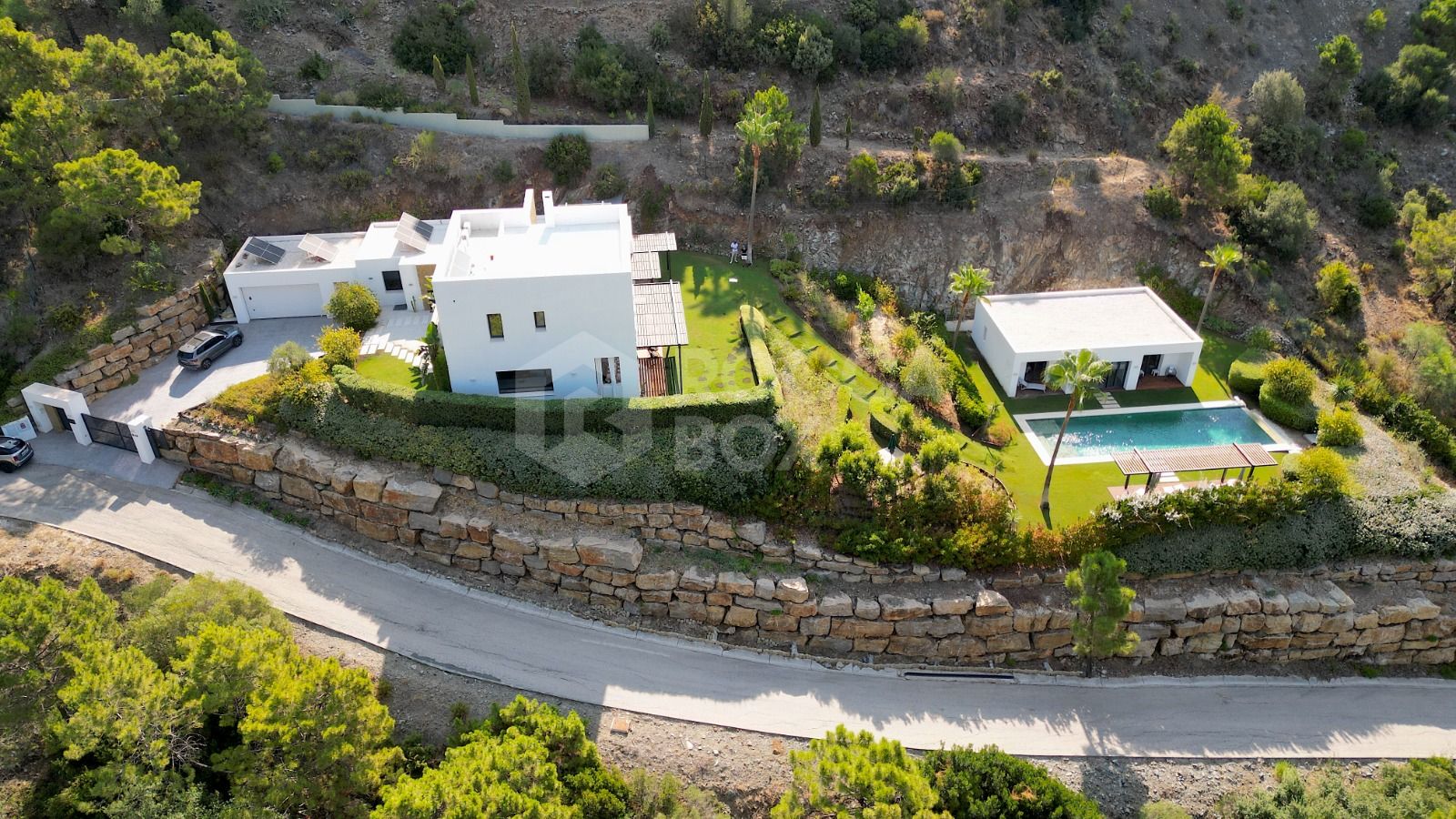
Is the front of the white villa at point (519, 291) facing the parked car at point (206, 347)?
no

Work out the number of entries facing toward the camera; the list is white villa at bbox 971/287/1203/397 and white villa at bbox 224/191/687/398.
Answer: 2

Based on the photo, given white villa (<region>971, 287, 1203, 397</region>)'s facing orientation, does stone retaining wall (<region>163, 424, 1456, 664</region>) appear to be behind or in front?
in front

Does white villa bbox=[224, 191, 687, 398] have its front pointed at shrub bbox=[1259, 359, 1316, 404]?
no

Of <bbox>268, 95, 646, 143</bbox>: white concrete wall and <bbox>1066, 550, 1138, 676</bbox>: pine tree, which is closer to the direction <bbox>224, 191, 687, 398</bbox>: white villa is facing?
the pine tree

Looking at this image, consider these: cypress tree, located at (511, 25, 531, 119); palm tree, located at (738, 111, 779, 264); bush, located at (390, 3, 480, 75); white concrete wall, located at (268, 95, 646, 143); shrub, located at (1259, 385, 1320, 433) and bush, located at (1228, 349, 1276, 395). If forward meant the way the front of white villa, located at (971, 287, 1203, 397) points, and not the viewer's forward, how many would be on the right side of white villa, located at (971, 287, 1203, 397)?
4

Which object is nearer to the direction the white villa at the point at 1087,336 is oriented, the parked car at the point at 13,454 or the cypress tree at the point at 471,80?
the parked car

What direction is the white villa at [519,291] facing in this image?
toward the camera

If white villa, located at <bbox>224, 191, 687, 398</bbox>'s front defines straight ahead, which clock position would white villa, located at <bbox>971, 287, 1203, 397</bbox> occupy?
white villa, located at <bbox>971, 287, 1203, 397</bbox> is roughly at 9 o'clock from white villa, located at <bbox>224, 191, 687, 398</bbox>.

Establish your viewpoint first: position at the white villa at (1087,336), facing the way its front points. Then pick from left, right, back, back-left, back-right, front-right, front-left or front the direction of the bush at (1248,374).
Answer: left

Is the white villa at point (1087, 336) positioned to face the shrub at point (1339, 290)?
no

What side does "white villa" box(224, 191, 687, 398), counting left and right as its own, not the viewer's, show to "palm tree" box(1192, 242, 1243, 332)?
left

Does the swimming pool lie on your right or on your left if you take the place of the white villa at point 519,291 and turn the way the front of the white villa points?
on your left

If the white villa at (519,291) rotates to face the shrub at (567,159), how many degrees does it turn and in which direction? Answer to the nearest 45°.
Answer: approximately 180°

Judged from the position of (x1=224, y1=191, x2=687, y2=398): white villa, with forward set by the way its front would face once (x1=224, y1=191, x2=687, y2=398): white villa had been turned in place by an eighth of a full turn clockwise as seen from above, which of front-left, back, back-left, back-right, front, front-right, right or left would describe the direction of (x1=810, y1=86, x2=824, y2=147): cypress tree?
back

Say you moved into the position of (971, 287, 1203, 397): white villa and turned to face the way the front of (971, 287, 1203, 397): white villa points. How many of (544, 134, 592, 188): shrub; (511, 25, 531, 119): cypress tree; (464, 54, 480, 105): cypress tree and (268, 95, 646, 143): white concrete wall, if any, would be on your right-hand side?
4

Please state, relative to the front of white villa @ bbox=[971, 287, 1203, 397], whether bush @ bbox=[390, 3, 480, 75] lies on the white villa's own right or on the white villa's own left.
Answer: on the white villa's own right

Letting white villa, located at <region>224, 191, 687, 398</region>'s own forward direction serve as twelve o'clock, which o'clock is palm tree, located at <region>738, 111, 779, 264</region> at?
The palm tree is roughly at 8 o'clock from the white villa.

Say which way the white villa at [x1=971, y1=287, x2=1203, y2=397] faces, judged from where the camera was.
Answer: facing the viewer

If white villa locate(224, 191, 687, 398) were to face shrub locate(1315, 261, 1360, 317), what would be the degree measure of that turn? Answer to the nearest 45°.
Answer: approximately 90° to its left

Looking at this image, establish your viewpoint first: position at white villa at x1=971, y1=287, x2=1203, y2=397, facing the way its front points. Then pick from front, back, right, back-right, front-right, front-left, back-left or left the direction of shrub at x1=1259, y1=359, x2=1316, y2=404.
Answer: left

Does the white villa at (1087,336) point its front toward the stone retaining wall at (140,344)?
no

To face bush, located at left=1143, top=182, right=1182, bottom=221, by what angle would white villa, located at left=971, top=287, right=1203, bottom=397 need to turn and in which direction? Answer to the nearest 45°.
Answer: approximately 180°
